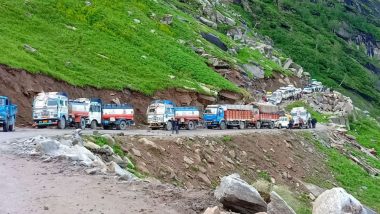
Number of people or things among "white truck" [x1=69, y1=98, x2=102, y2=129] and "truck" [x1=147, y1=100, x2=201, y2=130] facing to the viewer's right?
0

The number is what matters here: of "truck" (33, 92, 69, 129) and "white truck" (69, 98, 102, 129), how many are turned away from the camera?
0

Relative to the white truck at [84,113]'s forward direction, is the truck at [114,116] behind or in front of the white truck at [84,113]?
behind

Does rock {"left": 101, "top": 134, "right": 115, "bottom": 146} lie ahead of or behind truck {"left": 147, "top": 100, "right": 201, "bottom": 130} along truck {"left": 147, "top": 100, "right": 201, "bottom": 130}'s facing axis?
ahead

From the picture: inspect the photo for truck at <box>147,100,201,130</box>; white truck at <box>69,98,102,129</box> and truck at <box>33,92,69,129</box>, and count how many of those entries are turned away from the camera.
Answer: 0

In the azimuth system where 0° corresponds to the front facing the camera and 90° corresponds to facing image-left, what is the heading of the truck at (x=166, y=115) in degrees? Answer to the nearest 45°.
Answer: approximately 45°

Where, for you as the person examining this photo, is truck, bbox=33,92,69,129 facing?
facing the viewer and to the left of the viewer

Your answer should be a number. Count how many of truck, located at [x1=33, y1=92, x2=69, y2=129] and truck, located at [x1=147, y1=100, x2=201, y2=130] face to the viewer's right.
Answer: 0

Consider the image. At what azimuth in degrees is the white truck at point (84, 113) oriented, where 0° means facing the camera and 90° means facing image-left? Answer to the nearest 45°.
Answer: approximately 45°

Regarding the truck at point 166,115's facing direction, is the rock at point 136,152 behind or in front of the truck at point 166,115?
in front
